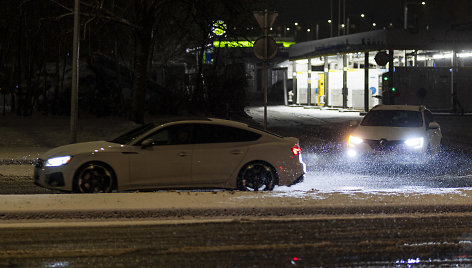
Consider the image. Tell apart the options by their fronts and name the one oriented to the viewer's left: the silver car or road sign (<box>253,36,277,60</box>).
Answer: the silver car

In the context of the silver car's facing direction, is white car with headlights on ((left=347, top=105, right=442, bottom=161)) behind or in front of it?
behind

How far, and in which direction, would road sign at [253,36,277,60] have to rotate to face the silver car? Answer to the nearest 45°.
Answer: approximately 180°

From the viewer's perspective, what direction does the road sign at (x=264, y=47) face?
away from the camera

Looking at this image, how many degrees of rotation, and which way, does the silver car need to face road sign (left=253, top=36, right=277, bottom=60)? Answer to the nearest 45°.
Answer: approximately 90° to its right

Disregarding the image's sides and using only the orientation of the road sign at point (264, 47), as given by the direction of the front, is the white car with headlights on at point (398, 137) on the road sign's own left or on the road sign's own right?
on the road sign's own right

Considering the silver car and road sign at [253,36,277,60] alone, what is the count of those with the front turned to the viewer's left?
1

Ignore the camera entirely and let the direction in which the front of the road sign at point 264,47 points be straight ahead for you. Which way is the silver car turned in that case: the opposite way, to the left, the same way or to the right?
to the left

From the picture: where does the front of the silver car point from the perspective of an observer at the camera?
facing to the left of the viewer
